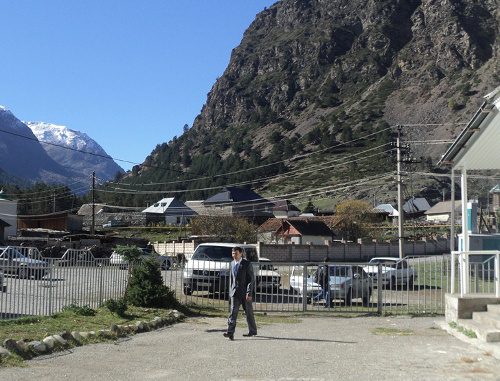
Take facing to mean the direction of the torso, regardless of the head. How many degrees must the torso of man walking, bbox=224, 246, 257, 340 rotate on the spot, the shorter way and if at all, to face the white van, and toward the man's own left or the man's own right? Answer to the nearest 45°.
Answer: approximately 135° to the man's own right

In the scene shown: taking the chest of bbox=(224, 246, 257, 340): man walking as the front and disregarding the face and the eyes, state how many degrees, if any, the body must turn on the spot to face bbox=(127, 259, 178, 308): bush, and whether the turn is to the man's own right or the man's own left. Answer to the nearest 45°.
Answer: approximately 90° to the man's own right

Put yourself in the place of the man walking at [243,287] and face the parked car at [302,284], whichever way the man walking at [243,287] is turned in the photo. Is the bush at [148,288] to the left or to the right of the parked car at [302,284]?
left

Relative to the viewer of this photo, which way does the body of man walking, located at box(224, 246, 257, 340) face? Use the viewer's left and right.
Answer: facing the viewer and to the left of the viewer

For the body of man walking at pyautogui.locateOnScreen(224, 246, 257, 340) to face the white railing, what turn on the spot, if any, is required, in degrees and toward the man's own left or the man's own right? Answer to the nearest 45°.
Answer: approximately 135° to the man's own left

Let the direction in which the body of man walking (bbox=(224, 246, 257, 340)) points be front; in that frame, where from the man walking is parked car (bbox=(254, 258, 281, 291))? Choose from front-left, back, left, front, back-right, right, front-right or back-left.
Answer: back-right
